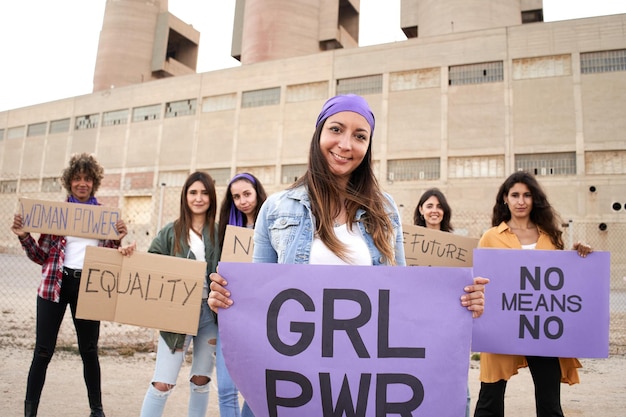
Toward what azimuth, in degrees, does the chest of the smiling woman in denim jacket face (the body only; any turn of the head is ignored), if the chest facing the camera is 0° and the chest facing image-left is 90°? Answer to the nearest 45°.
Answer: approximately 0°

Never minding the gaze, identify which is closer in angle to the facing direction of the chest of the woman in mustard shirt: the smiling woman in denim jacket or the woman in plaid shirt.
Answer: the smiling woman in denim jacket

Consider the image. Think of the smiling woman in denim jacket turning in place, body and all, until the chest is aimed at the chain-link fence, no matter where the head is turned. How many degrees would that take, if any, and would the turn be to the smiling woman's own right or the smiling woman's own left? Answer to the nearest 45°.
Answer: approximately 135° to the smiling woman's own right

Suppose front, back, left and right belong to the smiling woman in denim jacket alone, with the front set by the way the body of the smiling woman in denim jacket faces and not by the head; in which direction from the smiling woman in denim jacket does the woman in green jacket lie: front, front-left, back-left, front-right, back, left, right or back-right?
back-right

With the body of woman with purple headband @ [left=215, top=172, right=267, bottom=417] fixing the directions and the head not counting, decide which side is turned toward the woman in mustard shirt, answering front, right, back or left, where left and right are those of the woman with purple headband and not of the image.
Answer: left

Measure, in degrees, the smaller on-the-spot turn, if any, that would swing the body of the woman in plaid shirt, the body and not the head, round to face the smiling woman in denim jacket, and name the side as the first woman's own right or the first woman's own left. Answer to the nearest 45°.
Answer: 0° — they already face them

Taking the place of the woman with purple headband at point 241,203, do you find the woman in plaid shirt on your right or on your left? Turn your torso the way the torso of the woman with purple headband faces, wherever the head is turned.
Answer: on your right

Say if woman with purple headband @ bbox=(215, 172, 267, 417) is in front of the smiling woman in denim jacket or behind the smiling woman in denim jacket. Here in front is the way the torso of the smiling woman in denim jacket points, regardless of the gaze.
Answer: behind
